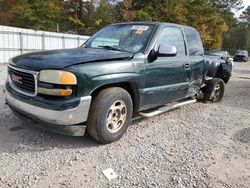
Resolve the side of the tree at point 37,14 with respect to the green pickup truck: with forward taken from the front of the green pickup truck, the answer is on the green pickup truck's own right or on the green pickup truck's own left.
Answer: on the green pickup truck's own right

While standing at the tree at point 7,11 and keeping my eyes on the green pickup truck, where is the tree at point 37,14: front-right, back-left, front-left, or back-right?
front-left

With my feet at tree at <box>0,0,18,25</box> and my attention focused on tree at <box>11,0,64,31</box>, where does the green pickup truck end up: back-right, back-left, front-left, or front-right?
front-right

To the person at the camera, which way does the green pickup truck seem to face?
facing the viewer and to the left of the viewer

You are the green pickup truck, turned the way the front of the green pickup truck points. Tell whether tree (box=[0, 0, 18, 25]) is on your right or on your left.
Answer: on your right
